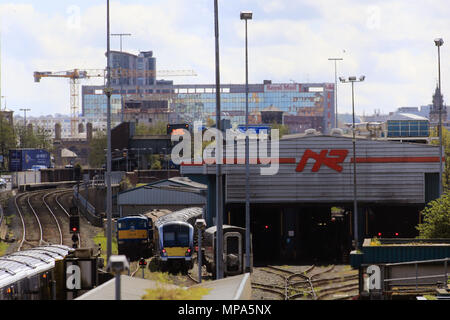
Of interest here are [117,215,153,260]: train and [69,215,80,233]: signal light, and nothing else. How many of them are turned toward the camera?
2

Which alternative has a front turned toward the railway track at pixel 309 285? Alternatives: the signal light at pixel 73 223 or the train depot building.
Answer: the train depot building

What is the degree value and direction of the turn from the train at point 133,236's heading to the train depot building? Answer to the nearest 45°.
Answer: approximately 90° to its left

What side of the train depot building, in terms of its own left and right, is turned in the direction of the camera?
front

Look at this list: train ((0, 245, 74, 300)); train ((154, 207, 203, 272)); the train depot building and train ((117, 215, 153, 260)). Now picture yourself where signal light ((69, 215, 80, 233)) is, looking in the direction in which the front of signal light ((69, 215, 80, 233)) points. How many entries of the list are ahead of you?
1

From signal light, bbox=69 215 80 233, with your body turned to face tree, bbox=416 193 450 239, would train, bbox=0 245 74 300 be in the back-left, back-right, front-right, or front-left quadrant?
back-right

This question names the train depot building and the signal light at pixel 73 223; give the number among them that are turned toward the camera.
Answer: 2

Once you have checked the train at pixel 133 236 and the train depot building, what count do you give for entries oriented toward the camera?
2

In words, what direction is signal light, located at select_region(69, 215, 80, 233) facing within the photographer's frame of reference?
facing the viewer

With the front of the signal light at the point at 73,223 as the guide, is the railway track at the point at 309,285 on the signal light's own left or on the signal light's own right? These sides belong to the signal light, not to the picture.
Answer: on the signal light's own left

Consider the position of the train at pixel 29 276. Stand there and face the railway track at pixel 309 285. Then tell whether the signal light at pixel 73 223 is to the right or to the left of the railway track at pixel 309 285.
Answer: left
